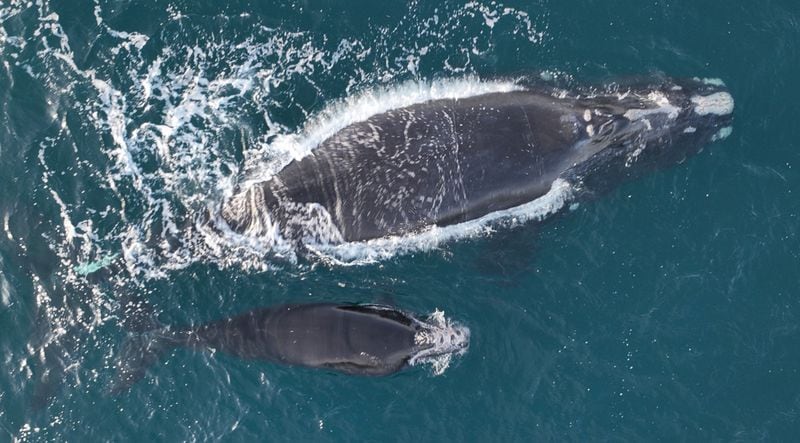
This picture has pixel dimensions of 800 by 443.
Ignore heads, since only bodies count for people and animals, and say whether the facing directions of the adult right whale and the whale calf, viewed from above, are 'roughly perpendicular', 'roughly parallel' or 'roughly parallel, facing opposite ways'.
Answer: roughly parallel

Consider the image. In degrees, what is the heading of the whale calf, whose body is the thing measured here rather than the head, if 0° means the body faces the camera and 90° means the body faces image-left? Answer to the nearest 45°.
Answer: approximately 270°

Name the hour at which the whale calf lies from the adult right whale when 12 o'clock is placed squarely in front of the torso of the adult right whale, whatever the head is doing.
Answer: The whale calf is roughly at 5 o'clock from the adult right whale.

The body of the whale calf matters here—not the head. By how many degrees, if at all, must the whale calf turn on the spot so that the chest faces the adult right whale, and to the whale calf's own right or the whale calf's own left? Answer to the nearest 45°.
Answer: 0° — it already faces it

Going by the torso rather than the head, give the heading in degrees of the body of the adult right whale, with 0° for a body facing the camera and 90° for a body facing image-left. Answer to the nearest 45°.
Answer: approximately 270°

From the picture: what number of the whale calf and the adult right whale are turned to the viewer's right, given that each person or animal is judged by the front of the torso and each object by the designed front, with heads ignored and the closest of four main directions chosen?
2
